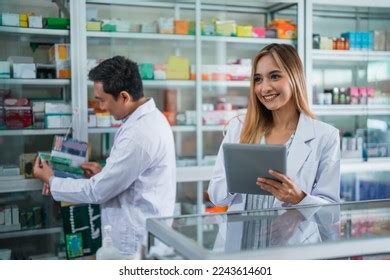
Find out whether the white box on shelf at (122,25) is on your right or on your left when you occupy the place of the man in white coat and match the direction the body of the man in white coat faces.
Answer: on your right

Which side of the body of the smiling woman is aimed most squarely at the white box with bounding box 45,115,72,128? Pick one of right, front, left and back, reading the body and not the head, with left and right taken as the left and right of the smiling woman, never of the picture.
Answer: right

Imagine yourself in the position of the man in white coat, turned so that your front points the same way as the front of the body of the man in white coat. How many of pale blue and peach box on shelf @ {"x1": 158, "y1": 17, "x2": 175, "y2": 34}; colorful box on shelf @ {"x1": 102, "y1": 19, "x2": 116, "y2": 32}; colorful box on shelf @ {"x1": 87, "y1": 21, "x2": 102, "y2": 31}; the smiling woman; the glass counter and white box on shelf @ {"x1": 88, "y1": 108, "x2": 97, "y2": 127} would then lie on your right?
4

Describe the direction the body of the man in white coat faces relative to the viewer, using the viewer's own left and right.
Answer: facing to the left of the viewer

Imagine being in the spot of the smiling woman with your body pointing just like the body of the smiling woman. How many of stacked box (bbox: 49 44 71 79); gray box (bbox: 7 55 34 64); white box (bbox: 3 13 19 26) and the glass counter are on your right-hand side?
3

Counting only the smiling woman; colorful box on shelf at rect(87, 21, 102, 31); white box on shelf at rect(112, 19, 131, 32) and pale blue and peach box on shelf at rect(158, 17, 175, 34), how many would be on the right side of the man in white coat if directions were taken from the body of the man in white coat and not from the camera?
3

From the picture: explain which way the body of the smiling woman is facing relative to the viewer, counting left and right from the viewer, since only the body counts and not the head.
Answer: facing the viewer and to the left of the viewer

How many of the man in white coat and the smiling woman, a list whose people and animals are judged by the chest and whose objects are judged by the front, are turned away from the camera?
0

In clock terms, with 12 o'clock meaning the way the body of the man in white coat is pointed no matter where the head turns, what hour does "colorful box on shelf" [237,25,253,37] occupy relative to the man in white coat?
The colorful box on shelf is roughly at 4 o'clock from the man in white coat.

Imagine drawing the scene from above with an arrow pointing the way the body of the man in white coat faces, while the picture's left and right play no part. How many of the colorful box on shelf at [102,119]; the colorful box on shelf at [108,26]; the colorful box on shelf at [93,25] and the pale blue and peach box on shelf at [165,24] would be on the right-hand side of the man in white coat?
4

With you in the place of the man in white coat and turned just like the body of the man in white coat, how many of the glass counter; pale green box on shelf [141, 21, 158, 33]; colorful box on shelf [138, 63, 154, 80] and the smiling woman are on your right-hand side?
2

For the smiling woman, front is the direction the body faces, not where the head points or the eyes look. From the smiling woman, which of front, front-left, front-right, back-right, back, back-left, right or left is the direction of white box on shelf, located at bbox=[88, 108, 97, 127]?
right

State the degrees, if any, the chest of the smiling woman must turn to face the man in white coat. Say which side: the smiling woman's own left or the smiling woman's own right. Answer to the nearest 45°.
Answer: approximately 45° to the smiling woman's own right

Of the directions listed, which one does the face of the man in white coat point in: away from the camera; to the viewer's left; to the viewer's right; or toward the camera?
to the viewer's left
